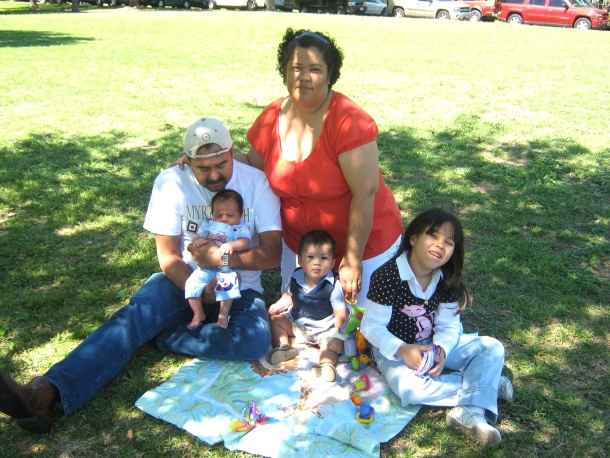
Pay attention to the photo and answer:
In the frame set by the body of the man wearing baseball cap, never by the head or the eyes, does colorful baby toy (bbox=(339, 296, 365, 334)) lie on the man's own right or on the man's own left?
on the man's own left

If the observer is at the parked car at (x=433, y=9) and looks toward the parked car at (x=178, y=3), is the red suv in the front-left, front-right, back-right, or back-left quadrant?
back-left

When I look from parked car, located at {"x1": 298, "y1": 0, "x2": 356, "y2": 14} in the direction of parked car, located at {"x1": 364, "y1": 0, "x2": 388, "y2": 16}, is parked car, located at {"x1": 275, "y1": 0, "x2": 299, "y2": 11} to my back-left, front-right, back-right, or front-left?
back-left

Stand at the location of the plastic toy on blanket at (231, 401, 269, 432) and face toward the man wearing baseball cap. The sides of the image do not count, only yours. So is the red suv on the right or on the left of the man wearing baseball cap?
right

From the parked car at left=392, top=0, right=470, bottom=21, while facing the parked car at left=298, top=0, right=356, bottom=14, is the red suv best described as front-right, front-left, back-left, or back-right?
back-left

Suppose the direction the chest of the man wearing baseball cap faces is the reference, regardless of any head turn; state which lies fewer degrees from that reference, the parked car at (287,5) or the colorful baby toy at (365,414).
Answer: the colorful baby toy

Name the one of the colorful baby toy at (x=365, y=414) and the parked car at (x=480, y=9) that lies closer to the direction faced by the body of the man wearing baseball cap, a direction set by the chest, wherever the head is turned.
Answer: the colorful baby toy

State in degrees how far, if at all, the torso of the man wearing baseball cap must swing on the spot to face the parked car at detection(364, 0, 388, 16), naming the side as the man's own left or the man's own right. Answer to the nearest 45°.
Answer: approximately 135° to the man's own left

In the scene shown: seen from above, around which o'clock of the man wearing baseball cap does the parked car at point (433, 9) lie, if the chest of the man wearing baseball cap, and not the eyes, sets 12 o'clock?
The parked car is roughly at 7 o'clock from the man wearing baseball cap.

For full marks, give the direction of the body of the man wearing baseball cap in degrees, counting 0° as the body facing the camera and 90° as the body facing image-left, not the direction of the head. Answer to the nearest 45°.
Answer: approximately 0°

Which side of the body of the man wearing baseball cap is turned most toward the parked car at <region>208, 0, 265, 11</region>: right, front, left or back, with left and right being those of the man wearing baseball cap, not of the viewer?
back

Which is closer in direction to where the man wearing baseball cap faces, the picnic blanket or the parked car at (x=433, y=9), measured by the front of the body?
the picnic blanket

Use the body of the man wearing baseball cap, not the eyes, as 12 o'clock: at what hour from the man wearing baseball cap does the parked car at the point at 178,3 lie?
The parked car is roughly at 6 o'clock from the man wearing baseball cap.

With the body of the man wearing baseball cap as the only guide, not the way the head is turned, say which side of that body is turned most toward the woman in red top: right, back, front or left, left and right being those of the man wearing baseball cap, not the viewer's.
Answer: left

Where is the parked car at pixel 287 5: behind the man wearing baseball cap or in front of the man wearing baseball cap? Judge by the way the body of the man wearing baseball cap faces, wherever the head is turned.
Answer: behind
